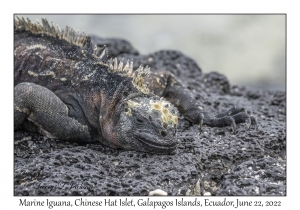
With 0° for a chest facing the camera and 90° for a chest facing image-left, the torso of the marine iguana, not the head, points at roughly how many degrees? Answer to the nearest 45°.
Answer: approximately 315°
